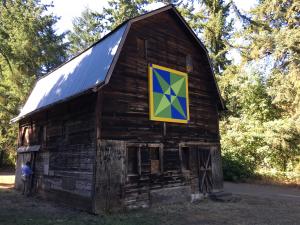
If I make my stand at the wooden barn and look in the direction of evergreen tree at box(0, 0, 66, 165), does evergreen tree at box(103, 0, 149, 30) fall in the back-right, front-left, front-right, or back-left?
front-right

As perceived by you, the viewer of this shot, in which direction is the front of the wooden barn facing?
facing the viewer and to the right of the viewer

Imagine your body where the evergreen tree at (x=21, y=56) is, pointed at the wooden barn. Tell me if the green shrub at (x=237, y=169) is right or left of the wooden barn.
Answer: left

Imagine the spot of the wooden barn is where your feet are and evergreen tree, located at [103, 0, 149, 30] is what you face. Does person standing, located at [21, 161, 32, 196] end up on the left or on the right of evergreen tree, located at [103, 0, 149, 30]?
left

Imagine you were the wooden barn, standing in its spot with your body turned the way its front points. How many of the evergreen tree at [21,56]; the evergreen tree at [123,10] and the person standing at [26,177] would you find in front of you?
0

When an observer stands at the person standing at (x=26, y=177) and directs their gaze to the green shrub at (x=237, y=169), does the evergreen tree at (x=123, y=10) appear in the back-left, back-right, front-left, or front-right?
front-left

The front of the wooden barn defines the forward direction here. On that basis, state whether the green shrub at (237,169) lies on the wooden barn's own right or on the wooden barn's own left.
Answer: on the wooden barn's own left

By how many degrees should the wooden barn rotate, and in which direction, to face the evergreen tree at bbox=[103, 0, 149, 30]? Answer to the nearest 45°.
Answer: approximately 135° to its left

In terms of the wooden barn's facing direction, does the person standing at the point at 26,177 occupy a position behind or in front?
behind

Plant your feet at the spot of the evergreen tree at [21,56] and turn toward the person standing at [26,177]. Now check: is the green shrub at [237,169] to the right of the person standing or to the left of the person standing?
left
